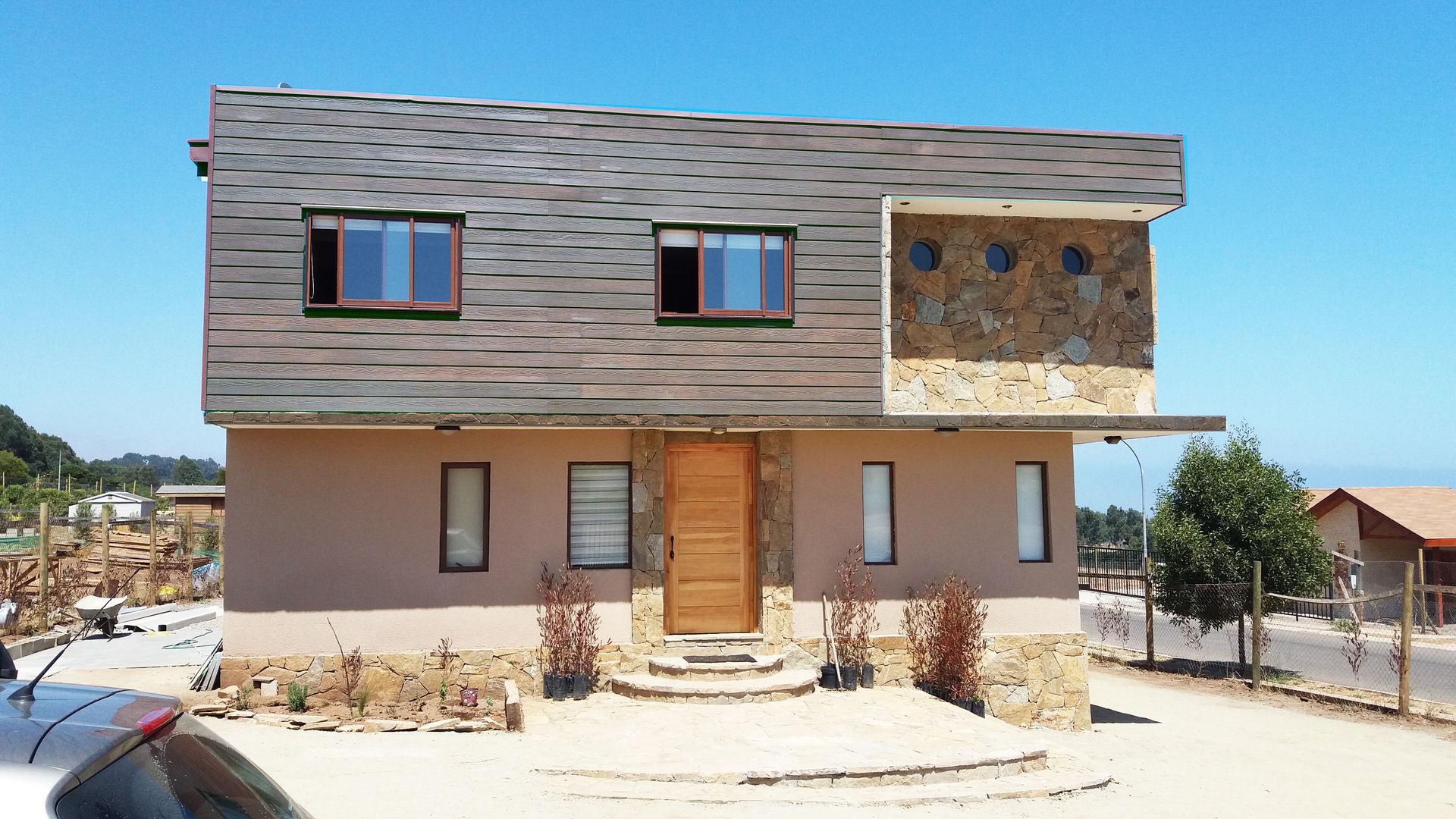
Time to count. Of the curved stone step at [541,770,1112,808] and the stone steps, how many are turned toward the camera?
2

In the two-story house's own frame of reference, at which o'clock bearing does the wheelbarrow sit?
The wheelbarrow is roughly at 4 o'clock from the two-story house.

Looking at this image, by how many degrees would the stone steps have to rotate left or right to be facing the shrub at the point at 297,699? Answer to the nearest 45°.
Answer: approximately 90° to its right

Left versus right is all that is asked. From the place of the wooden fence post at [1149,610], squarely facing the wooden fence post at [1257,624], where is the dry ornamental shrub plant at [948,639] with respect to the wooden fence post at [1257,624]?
right

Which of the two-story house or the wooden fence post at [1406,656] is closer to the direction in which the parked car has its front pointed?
the two-story house
